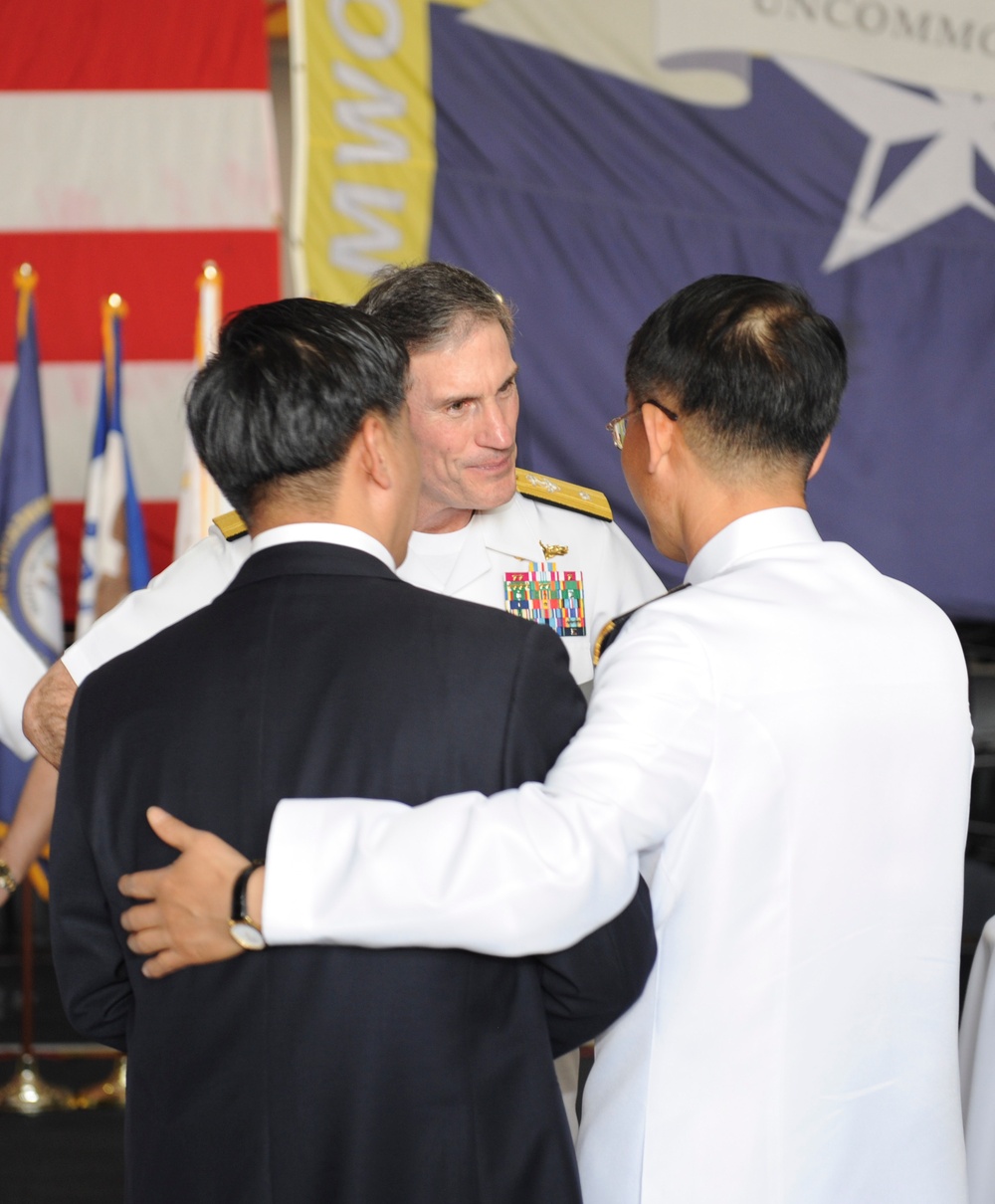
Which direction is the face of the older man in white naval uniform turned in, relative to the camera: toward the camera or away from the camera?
toward the camera

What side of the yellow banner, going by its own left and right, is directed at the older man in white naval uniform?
front

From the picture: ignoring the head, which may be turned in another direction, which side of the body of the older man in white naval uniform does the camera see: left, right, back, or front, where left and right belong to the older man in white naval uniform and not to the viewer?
front

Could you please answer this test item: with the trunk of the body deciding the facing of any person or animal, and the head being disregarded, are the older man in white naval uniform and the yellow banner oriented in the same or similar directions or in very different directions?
same or similar directions

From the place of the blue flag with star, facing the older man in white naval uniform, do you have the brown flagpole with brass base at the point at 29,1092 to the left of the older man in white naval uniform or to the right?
right

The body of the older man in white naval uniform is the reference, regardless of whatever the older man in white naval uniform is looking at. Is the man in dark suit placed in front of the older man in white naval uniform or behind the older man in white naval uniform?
in front

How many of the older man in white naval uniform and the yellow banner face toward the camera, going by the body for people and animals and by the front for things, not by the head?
2

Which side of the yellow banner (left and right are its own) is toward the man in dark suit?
front

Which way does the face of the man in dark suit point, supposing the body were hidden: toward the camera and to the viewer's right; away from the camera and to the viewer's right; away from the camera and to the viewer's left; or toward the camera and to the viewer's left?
away from the camera and to the viewer's right

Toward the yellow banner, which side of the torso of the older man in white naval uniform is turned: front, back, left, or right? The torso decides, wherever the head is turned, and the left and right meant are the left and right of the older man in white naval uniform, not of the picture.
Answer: back

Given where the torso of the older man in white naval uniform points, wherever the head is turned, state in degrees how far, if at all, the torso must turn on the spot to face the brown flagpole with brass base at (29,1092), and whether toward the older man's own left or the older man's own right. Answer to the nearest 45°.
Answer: approximately 135° to the older man's own right
